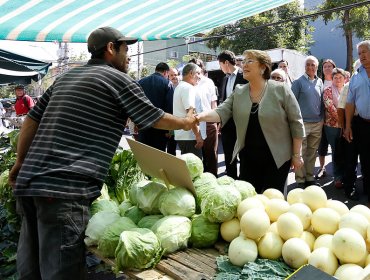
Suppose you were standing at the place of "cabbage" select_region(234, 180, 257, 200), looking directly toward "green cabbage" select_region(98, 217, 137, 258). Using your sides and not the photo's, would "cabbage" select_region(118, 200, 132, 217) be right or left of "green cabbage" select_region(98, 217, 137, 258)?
right

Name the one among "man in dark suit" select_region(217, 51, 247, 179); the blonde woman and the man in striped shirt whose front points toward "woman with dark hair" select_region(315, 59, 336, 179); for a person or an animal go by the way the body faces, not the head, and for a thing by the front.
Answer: the man in striped shirt

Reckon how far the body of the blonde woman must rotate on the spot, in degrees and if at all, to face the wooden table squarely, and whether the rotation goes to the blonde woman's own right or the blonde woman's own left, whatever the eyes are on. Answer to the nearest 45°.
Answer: approximately 45° to the blonde woman's own left

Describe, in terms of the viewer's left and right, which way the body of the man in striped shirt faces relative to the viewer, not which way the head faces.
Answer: facing away from the viewer and to the right of the viewer

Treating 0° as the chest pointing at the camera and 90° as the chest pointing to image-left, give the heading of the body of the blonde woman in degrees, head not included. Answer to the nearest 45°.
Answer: approximately 45°

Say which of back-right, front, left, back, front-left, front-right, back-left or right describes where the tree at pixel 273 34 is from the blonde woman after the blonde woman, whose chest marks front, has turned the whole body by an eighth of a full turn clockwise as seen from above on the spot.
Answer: right

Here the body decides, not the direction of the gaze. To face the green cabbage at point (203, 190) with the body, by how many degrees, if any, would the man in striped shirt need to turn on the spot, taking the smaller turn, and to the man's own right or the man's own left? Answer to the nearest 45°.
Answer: approximately 45° to the man's own right

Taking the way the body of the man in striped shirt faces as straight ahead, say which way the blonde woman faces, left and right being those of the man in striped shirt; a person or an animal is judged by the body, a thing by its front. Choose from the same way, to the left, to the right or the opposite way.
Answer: the opposite way
